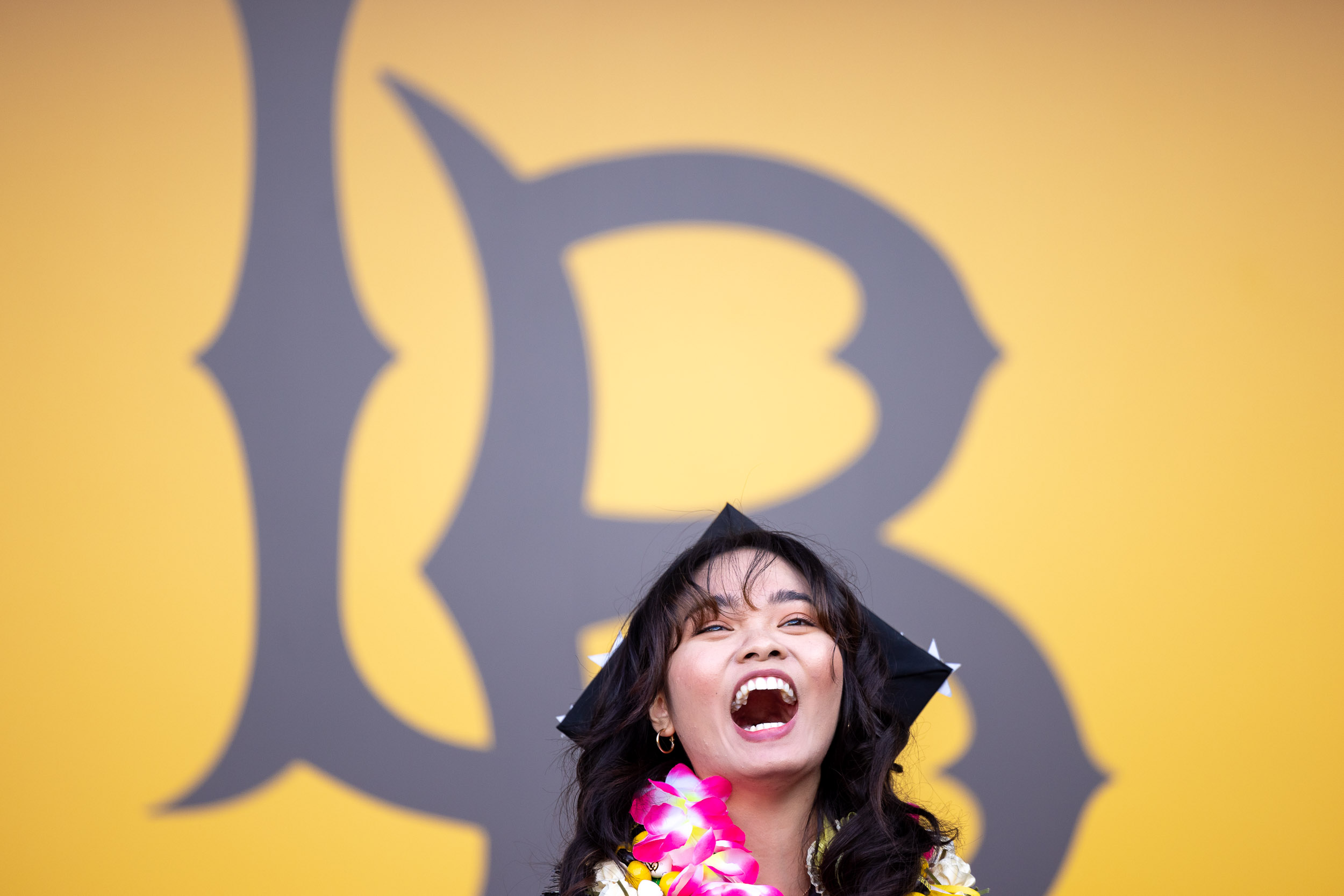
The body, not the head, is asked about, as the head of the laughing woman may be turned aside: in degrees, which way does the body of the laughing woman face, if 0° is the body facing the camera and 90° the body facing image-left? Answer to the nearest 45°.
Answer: approximately 0°
